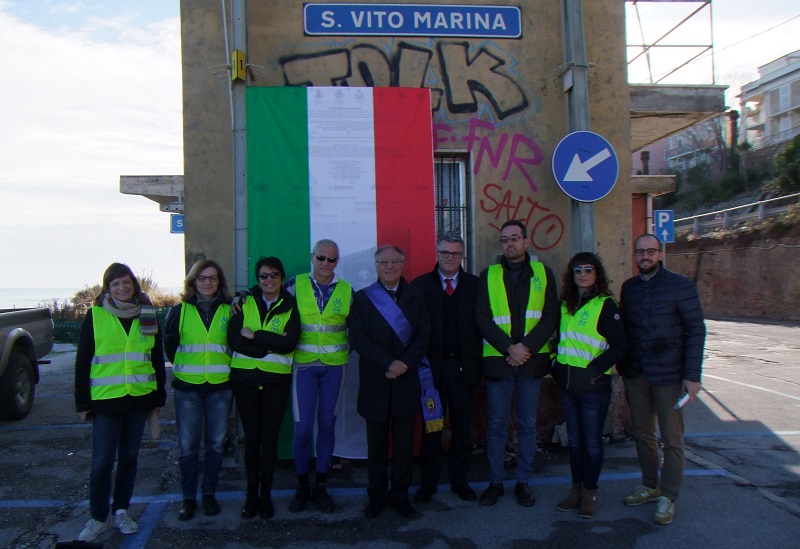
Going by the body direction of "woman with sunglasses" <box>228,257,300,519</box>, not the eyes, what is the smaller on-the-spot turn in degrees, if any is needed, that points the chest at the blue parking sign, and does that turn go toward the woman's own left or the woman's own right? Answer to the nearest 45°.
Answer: approximately 135° to the woman's own left

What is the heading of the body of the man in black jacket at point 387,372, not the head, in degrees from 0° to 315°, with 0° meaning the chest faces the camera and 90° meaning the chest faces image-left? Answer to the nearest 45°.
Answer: approximately 0°

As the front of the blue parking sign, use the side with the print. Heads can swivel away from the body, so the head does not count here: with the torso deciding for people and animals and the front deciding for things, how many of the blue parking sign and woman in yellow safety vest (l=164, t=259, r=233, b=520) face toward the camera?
2

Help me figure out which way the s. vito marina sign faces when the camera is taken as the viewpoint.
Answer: facing the viewer

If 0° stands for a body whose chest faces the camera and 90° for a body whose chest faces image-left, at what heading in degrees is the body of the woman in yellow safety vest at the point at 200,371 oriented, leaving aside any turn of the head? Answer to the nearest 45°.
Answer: approximately 0°

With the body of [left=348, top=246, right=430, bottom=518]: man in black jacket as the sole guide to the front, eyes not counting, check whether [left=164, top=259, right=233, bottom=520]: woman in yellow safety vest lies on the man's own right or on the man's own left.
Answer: on the man's own right

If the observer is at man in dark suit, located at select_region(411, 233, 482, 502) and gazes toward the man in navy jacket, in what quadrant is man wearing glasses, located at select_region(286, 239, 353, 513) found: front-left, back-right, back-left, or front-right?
back-right

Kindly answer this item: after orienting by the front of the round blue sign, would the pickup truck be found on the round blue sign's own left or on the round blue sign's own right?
on the round blue sign's own right

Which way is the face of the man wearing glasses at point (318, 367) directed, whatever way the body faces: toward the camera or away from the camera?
toward the camera

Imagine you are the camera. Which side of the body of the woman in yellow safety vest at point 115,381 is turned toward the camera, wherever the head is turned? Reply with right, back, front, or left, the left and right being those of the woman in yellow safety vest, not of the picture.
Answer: front

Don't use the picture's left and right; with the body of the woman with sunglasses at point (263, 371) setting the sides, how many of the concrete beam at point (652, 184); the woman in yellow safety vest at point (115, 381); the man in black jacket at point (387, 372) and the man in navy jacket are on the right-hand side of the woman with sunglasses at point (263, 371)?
1

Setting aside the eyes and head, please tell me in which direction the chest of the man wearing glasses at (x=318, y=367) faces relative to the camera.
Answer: toward the camera

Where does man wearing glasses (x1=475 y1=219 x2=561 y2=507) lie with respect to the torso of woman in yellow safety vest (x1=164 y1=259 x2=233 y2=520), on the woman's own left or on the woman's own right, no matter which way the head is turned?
on the woman's own left
